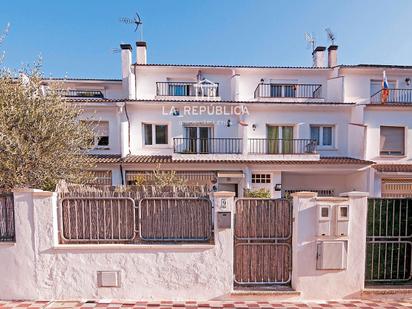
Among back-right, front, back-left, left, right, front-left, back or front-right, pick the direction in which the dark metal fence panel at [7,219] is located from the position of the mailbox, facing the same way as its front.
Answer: right

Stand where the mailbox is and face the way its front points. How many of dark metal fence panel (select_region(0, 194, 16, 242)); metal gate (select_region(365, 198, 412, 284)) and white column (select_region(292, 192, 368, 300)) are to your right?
1

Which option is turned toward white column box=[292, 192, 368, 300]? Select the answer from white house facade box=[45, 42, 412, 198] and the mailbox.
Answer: the white house facade

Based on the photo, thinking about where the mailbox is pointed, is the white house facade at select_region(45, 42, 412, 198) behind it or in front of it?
behind

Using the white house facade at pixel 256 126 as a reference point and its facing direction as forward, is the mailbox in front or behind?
in front

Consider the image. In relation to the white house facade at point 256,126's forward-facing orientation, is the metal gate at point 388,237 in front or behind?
in front

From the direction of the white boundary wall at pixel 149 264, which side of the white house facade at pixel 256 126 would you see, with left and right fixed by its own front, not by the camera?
front

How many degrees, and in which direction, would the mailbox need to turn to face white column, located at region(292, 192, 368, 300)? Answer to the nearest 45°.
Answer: approximately 90° to its left

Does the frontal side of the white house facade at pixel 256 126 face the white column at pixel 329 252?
yes
